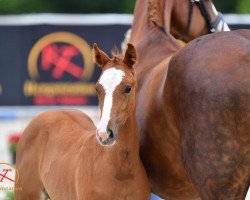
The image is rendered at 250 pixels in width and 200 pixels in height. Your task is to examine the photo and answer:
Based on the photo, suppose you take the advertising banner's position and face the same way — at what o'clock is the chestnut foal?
The chestnut foal is roughly at 12 o'clock from the advertising banner.

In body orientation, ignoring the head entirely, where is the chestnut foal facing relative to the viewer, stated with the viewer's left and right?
facing the viewer and to the right of the viewer

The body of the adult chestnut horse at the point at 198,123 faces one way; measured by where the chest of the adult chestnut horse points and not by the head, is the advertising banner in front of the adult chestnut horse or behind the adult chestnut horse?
in front

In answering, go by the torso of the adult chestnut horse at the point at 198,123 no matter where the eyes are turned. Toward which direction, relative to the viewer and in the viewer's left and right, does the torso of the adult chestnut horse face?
facing away from the viewer and to the left of the viewer

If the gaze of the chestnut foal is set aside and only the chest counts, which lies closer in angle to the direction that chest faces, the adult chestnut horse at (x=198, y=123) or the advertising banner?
the adult chestnut horse

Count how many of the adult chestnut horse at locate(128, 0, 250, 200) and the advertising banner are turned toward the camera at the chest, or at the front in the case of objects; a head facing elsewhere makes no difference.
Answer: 1

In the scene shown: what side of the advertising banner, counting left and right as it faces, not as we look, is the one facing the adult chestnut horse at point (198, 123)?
front

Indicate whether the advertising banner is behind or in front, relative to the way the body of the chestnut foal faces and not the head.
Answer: behind

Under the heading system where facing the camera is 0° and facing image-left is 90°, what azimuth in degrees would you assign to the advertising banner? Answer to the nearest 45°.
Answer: approximately 0°
